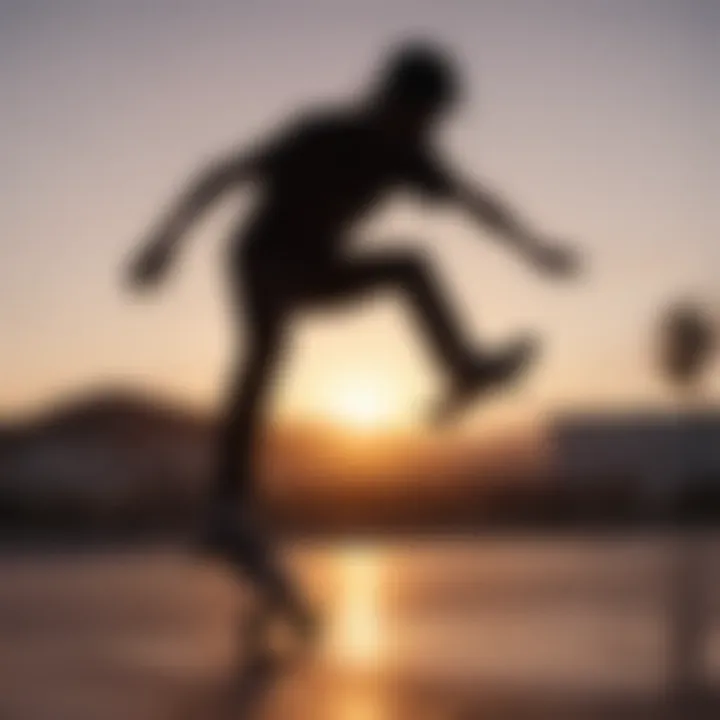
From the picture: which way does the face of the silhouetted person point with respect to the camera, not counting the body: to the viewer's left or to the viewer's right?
to the viewer's right

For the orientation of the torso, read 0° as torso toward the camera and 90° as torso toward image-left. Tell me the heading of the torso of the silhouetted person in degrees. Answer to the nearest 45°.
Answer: approximately 270°
